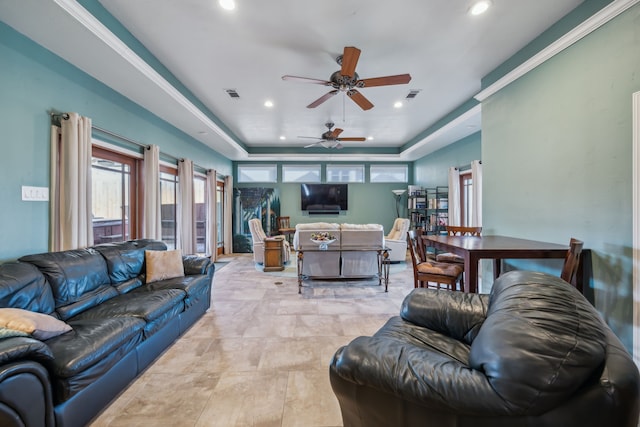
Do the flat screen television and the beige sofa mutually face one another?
yes

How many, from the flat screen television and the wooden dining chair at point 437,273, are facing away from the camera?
0

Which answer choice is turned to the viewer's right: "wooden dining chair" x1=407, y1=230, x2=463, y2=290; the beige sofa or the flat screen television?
the wooden dining chair

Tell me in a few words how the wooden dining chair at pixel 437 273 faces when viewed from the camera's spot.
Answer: facing to the right of the viewer

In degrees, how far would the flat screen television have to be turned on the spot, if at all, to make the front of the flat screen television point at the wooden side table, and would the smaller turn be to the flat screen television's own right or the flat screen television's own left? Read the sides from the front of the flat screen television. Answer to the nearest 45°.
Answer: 0° — it already faces it

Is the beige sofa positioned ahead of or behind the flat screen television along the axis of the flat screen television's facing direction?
ahead

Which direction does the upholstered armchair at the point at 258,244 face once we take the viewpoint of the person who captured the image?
facing to the right of the viewer

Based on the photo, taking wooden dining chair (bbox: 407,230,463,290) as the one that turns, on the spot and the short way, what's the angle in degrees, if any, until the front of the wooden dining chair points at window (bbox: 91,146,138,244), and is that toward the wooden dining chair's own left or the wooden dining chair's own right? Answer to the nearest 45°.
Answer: approximately 180°

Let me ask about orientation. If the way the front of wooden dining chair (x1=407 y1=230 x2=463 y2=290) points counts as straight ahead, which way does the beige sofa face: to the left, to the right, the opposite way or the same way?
to the left

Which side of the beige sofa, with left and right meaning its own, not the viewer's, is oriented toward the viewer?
back

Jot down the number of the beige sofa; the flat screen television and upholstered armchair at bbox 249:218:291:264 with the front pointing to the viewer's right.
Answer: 1

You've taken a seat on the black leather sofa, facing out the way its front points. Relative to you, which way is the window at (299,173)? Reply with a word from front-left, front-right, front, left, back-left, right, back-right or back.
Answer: left

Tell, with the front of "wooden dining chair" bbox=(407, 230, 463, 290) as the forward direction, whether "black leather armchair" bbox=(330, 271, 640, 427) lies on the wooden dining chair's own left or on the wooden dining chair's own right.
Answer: on the wooden dining chair's own right

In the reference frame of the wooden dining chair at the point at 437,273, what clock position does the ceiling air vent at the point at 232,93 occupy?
The ceiling air vent is roughly at 6 o'clock from the wooden dining chair.

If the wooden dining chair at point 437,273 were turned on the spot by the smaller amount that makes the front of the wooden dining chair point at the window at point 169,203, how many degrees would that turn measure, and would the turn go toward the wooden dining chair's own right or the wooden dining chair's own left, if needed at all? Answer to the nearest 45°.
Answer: approximately 180°
